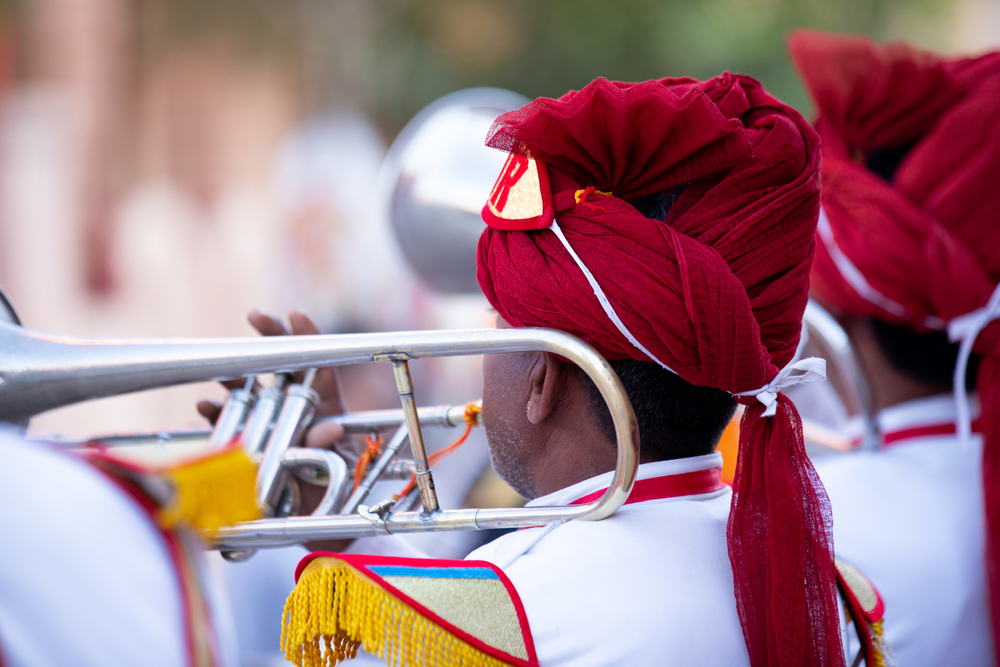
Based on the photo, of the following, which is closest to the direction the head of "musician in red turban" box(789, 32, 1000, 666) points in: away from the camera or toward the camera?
away from the camera

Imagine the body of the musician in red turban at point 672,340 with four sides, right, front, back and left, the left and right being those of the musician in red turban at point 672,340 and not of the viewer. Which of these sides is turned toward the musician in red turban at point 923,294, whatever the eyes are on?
right

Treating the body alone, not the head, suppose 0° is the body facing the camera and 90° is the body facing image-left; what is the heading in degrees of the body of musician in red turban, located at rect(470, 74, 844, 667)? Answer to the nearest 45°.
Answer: approximately 135°

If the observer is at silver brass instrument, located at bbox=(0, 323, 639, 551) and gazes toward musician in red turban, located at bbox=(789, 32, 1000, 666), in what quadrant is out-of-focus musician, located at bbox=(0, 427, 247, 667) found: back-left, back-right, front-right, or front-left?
back-right

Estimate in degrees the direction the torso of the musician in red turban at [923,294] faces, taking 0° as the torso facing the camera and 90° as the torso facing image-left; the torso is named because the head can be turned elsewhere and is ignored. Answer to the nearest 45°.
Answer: approximately 135°

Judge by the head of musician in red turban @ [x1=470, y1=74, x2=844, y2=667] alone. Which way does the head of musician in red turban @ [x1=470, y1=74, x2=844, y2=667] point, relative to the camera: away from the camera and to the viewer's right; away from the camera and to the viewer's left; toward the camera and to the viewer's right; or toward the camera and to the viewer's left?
away from the camera and to the viewer's left

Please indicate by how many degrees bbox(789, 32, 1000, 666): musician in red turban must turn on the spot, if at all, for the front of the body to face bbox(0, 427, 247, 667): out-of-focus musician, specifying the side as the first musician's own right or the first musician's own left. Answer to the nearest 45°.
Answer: approximately 135° to the first musician's own left

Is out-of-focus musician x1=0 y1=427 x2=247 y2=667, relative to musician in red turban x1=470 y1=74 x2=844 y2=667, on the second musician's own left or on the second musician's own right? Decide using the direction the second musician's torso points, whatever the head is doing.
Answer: on the second musician's own left
